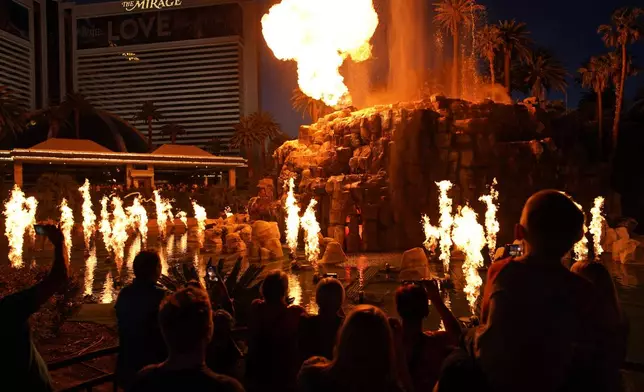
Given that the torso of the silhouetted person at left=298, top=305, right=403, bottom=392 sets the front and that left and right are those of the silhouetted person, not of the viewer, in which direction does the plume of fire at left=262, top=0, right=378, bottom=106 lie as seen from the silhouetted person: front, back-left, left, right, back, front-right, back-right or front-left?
front

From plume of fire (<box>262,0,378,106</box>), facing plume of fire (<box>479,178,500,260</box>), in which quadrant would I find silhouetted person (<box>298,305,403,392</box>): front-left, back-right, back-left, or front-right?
front-right

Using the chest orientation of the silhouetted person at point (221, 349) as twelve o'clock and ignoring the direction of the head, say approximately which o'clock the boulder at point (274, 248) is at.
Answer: The boulder is roughly at 12 o'clock from the silhouetted person.

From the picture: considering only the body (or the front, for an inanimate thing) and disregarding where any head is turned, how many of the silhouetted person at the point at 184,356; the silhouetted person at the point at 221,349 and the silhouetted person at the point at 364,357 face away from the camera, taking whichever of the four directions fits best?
3

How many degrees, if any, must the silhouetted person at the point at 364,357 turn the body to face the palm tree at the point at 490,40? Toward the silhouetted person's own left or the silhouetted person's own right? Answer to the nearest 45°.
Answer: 0° — they already face it

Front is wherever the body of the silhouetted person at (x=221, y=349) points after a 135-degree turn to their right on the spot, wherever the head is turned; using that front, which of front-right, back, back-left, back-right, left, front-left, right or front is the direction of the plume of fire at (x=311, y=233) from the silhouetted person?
back-left

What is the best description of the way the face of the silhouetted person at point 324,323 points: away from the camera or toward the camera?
away from the camera

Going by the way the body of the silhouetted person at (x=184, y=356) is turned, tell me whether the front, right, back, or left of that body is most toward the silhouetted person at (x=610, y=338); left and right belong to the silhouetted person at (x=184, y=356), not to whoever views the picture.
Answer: right

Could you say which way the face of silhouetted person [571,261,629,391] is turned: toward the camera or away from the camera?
away from the camera

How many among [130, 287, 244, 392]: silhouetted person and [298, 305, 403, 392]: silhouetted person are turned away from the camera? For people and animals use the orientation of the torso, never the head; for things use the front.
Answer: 2

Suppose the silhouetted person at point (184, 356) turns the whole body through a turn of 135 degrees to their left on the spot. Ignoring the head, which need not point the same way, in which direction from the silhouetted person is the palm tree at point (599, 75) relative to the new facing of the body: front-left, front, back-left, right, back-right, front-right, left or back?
back

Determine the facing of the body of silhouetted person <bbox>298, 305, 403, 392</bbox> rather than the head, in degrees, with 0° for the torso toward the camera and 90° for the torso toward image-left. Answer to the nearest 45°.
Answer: approximately 180°

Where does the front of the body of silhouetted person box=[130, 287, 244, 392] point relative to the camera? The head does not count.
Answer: away from the camera

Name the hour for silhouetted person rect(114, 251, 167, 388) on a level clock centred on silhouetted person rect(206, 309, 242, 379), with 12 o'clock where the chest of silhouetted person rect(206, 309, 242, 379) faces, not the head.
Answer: silhouetted person rect(114, 251, 167, 388) is roughly at 9 o'clock from silhouetted person rect(206, 309, 242, 379).

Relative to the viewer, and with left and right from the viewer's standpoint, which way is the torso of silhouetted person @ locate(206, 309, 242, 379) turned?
facing away from the viewer

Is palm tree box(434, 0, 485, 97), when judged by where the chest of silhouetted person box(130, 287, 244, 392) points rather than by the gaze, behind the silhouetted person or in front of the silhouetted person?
in front

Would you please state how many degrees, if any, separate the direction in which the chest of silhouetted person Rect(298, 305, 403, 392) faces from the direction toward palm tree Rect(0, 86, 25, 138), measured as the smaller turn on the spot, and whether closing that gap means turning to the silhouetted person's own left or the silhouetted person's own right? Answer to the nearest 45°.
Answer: approximately 45° to the silhouetted person's own left

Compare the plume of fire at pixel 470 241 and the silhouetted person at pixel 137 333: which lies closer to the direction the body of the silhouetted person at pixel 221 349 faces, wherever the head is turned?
the plume of fire
